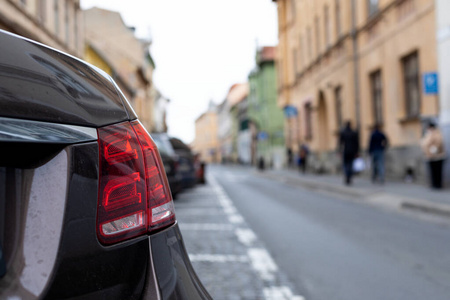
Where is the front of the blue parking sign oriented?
toward the camera

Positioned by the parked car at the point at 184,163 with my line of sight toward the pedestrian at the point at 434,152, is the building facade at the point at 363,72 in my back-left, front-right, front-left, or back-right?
front-left

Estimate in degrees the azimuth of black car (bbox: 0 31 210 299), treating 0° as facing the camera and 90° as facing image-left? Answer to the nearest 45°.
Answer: approximately 180°

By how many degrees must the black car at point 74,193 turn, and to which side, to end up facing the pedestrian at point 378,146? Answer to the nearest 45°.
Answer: approximately 45° to its right

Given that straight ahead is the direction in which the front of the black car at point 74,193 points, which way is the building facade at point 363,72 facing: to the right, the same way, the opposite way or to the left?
to the left

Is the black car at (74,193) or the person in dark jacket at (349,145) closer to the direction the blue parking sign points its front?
the black car

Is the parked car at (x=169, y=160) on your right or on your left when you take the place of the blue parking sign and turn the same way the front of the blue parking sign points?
on your right

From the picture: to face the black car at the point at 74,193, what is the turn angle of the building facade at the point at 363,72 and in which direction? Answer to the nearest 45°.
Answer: approximately 45° to its left

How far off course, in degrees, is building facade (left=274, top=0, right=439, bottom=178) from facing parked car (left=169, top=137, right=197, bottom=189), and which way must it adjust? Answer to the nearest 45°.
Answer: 0° — it already faces it

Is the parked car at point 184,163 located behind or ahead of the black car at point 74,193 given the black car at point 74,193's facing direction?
ahead

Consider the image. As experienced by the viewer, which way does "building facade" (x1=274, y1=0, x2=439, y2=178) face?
facing the viewer and to the left of the viewer

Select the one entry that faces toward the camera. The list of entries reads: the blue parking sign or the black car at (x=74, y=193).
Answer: the blue parking sign

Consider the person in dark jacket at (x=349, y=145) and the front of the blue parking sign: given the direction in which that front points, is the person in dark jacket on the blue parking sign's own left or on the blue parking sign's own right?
on the blue parking sign's own right

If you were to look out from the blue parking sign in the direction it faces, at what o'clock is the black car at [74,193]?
The black car is roughly at 12 o'clock from the blue parking sign.

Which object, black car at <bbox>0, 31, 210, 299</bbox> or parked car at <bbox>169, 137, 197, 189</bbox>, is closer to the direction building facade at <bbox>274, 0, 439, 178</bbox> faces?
the parked car
